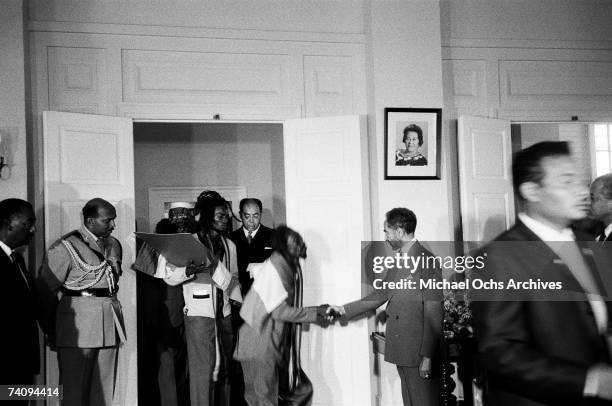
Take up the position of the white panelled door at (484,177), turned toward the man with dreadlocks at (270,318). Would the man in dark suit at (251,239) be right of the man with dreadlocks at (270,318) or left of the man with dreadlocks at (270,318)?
right

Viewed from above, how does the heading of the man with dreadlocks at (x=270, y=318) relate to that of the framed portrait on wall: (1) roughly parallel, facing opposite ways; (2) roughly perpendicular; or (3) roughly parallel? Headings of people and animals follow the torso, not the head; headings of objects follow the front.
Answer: roughly perpendicular

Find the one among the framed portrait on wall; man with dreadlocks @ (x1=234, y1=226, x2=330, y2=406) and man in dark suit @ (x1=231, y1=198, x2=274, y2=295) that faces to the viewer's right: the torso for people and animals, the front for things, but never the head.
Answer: the man with dreadlocks

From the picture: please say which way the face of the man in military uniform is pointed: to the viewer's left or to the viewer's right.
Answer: to the viewer's right

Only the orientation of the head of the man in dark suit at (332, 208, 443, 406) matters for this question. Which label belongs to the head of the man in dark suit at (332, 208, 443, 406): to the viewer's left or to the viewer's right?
to the viewer's left

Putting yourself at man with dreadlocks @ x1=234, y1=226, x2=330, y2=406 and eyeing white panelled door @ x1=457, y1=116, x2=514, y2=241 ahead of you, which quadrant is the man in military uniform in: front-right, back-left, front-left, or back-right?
back-left

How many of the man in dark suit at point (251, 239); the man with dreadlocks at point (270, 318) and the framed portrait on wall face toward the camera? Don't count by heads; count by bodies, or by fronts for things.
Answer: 2

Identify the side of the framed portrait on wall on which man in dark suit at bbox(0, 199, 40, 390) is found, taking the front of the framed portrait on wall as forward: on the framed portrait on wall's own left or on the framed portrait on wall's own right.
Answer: on the framed portrait on wall's own right

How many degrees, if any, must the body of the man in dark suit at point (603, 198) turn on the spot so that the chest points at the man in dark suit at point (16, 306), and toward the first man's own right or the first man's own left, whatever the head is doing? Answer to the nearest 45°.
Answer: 0° — they already face them

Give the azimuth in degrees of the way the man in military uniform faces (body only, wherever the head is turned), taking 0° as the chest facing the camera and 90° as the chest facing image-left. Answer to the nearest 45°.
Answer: approximately 315°

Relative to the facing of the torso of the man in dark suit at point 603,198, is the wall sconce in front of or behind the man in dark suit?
in front

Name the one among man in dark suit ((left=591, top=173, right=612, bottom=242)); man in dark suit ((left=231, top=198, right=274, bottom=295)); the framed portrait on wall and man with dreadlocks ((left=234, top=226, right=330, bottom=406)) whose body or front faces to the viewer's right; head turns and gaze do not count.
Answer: the man with dreadlocks

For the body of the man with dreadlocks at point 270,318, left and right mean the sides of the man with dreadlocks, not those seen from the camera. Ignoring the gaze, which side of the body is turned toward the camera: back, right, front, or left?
right
